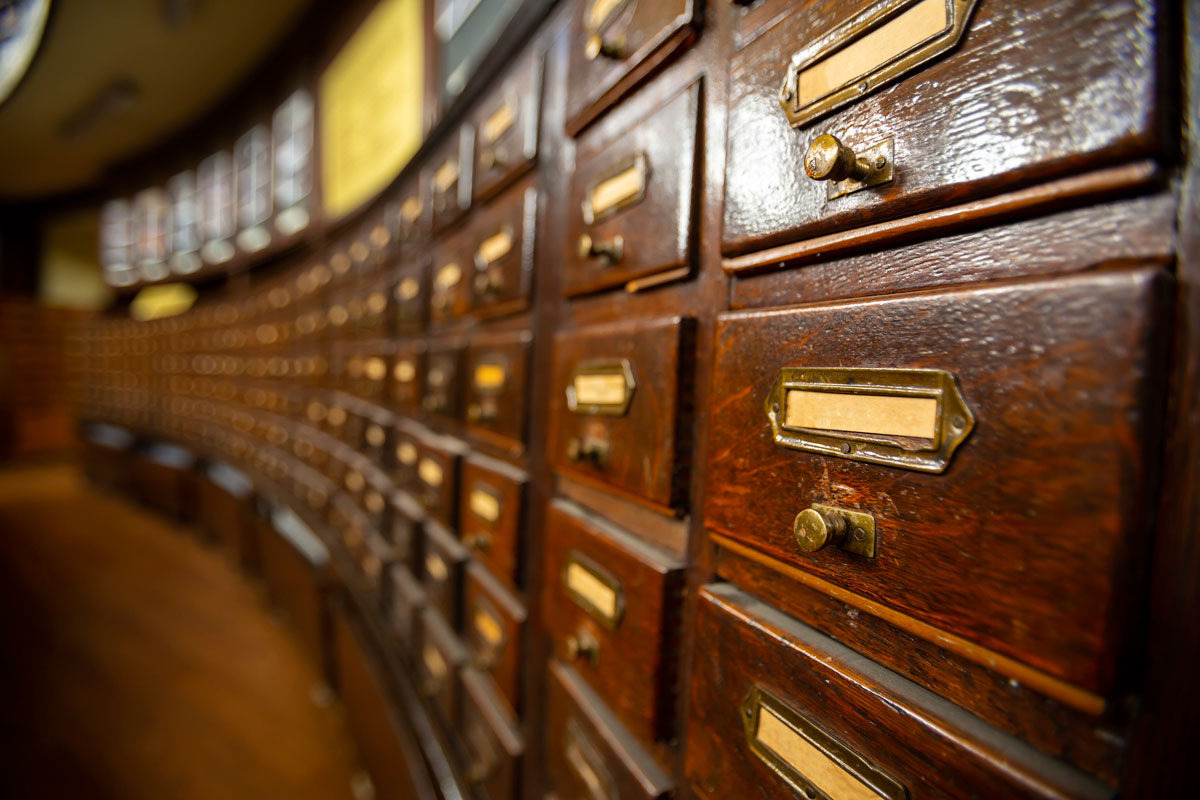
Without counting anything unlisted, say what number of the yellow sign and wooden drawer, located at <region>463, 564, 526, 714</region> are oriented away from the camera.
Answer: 0

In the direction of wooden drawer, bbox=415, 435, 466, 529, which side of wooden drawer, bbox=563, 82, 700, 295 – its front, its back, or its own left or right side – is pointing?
right

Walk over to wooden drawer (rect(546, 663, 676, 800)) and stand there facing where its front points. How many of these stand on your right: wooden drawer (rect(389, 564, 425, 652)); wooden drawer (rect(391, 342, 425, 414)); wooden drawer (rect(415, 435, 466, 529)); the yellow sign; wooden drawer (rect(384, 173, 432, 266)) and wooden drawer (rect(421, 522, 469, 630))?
6

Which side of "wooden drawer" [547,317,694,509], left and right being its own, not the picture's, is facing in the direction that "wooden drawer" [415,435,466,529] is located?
right

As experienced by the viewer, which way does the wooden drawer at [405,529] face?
facing the viewer and to the left of the viewer
